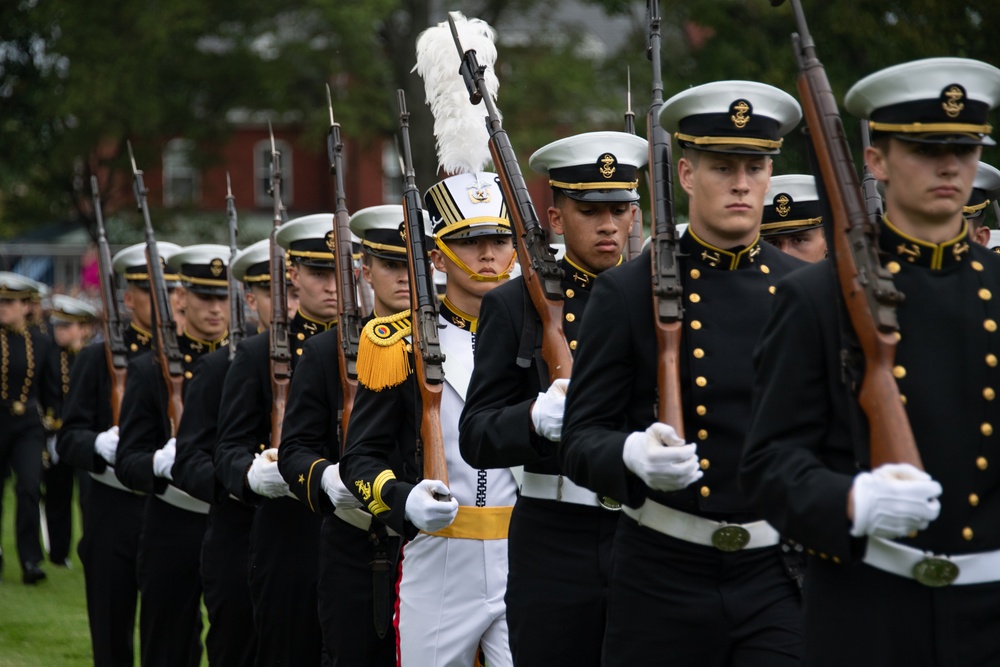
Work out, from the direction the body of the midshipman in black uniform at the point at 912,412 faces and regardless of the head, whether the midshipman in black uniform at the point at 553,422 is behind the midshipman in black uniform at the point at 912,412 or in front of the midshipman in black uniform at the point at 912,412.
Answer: behind

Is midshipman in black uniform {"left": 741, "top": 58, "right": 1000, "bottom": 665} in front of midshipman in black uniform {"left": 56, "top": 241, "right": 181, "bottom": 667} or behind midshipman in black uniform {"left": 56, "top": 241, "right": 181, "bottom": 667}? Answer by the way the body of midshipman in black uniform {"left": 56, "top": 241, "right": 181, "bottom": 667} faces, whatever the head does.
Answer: in front

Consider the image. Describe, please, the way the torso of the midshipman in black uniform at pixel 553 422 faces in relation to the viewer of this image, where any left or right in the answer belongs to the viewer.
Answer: facing the viewer and to the right of the viewer
